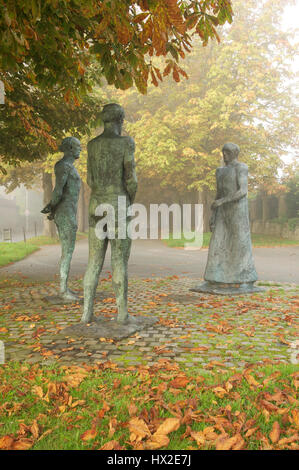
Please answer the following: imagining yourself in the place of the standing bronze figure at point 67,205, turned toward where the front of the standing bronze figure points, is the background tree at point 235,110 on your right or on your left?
on your left

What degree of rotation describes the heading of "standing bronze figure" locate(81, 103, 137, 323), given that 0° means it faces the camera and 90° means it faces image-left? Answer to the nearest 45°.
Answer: approximately 180°

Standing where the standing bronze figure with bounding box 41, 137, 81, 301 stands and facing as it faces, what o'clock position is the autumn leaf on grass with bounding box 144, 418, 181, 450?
The autumn leaf on grass is roughly at 3 o'clock from the standing bronze figure.

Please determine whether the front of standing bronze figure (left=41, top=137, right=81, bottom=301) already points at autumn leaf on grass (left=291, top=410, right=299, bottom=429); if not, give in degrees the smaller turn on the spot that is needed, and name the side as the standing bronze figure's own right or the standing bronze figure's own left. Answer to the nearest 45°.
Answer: approximately 90° to the standing bronze figure's own right

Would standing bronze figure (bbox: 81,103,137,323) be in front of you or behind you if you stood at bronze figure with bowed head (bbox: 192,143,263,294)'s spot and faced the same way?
in front

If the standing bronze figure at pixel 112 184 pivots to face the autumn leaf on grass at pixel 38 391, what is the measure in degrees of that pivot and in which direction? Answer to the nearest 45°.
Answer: approximately 180°

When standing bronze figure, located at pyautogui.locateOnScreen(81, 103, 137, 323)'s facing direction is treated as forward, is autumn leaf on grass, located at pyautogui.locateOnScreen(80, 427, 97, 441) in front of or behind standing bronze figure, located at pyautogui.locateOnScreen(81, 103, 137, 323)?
behind

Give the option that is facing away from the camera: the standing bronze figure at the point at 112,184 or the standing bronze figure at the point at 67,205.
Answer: the standing bronze figure at the point at 112,184

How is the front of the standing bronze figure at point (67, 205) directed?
to the viewer's right

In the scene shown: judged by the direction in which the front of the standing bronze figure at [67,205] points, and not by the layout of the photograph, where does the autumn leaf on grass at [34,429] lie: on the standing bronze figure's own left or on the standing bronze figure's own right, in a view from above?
on the standing bronze figure's own right

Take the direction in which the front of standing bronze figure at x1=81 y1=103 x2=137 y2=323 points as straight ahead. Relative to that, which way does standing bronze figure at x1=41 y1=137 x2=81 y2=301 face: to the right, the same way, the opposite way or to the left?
to the right

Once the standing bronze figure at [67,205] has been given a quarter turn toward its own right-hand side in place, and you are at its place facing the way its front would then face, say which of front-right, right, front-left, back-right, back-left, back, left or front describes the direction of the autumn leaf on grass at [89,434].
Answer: front
